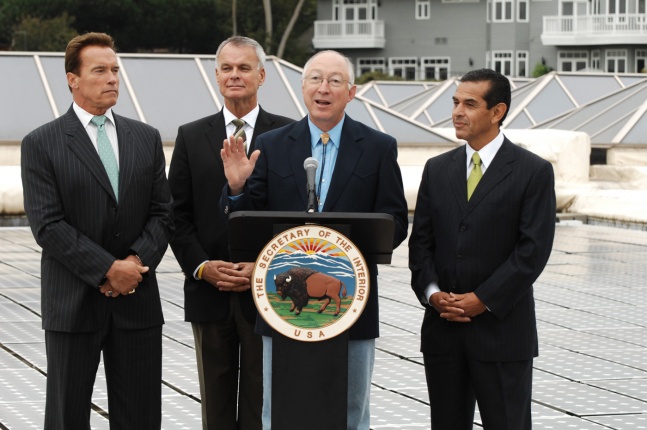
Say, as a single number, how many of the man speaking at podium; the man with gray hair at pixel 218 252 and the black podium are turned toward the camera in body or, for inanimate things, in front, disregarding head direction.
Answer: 3

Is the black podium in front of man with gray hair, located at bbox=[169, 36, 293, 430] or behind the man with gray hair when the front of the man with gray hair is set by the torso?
in front

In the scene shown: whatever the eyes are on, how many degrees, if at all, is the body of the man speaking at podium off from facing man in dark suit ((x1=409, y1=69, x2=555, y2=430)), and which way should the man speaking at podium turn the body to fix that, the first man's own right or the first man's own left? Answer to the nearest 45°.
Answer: approximately 90° to the first man's own left

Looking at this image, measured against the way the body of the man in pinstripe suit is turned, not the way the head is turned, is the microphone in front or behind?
in front

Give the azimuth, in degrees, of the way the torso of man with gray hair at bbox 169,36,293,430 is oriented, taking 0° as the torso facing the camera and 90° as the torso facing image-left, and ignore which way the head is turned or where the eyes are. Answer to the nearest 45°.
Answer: approximately 0°

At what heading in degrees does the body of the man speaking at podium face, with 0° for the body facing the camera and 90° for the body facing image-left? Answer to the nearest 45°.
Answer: approximately 0°

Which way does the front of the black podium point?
toward the camera

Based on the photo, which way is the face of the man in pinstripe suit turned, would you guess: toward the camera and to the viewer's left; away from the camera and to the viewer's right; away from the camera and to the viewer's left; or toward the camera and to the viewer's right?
toward the camera and to the viewer's right

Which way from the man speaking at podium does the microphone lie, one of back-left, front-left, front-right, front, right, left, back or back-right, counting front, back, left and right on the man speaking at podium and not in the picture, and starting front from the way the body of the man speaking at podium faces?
front

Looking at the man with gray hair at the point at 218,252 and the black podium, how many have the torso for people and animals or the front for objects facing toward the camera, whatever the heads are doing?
2
